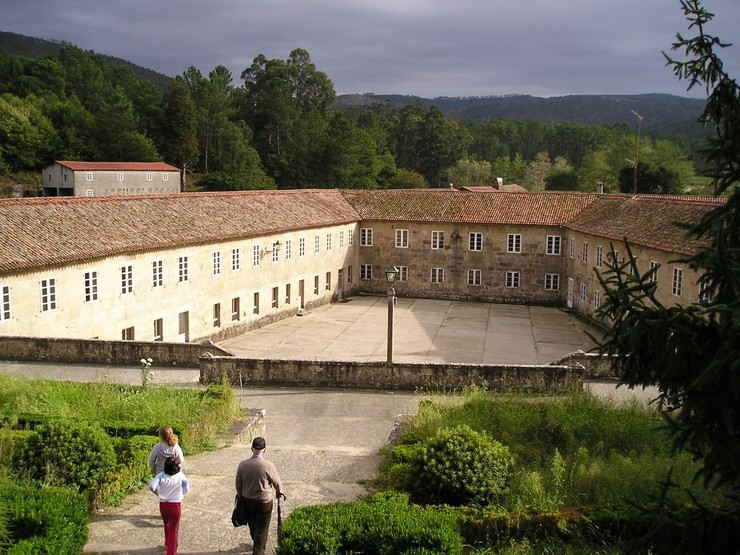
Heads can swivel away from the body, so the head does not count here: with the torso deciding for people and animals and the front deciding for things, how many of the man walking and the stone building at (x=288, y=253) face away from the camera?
1

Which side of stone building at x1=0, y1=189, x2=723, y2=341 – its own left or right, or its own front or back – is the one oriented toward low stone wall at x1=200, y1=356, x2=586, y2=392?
front

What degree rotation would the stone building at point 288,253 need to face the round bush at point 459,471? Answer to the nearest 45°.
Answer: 0° — it already faces it

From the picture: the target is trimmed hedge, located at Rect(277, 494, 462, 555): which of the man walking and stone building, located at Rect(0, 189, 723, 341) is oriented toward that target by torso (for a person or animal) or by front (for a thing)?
the stone building

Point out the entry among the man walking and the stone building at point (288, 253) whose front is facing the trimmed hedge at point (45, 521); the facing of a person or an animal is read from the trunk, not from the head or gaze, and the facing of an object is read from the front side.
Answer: the stone building

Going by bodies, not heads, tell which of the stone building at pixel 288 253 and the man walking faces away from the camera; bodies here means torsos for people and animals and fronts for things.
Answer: the man walking

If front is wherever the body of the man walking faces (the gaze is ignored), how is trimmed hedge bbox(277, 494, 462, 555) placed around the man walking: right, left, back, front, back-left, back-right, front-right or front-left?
back-right

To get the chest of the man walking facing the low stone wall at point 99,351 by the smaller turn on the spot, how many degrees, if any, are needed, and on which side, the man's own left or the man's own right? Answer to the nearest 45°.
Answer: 0° — they already face it

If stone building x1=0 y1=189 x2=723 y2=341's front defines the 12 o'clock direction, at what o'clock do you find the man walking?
The man walking is roughly at 12 o'clock from the stone building.

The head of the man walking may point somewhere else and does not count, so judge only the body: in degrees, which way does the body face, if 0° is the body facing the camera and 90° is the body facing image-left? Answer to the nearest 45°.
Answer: approximately 180°

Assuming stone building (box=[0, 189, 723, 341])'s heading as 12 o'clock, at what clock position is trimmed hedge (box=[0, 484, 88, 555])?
The trimmed hedge is roughly at 12 o'clock from the stone building.

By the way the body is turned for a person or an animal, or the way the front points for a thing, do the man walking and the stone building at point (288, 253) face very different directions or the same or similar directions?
very different directions

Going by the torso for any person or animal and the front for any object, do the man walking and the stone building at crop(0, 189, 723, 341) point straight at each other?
yes

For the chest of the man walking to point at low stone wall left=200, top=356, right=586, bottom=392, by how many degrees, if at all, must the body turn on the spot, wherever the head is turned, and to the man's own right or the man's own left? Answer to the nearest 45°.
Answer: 0° — they already face it
